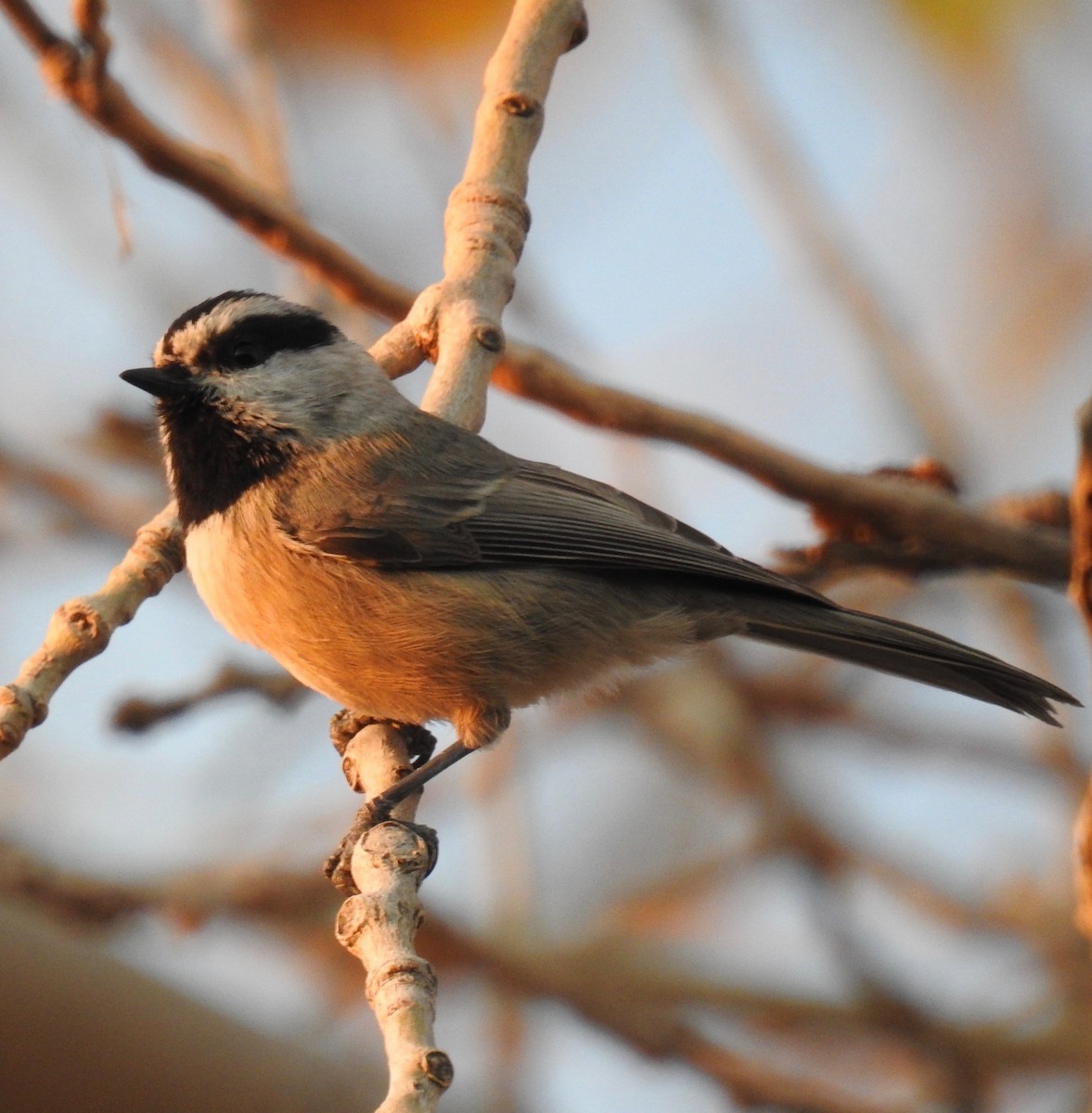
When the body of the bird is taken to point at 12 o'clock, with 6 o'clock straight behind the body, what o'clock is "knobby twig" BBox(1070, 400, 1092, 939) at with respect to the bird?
The knobby twig is roughly at 7 o'clock from the bird.

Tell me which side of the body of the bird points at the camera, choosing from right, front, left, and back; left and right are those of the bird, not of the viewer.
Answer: left
